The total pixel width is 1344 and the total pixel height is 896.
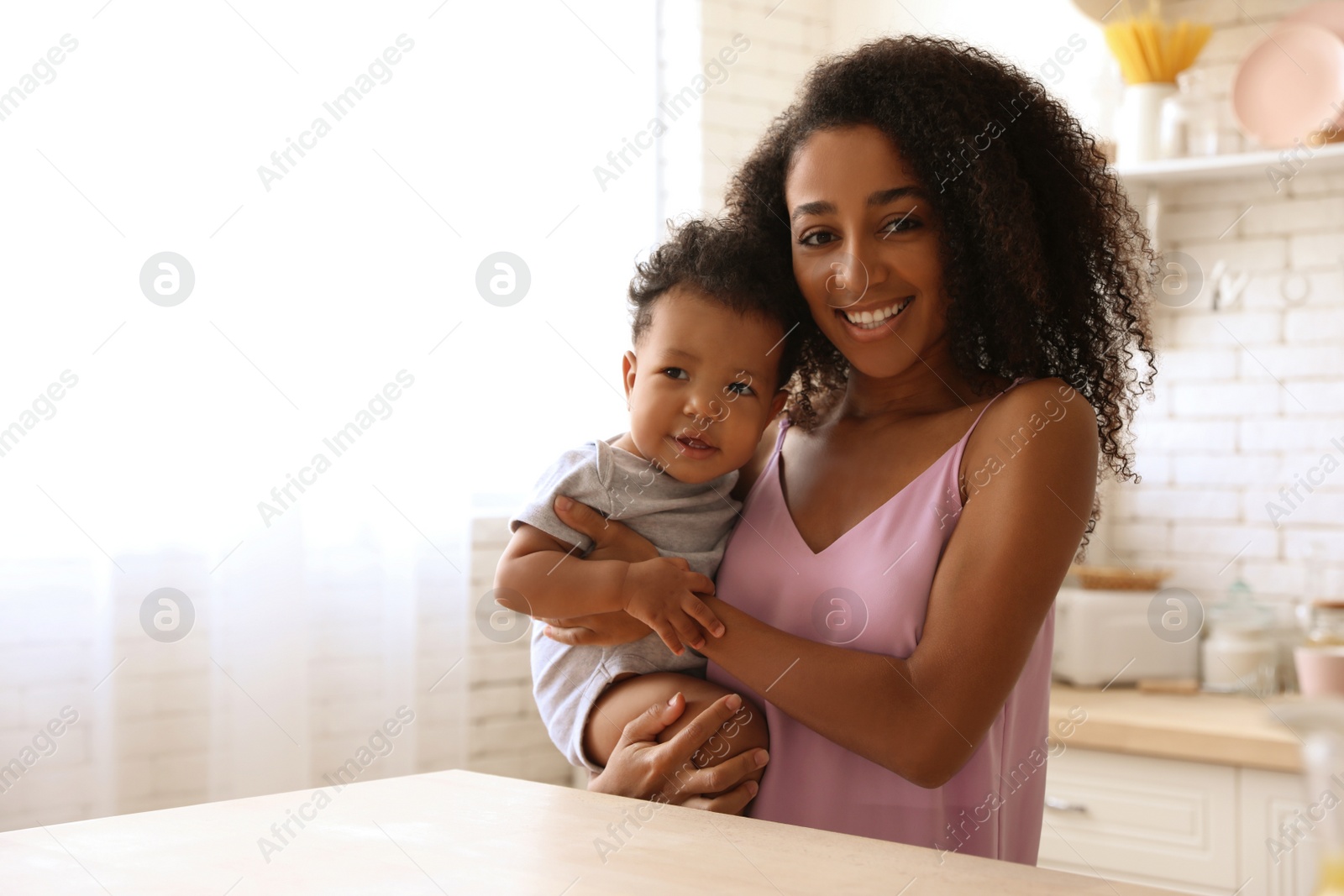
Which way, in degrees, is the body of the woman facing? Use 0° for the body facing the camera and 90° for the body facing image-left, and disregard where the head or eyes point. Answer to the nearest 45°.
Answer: approximately 45°

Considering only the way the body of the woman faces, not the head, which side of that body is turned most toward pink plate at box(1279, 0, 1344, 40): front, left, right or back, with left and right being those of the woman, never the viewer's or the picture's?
back

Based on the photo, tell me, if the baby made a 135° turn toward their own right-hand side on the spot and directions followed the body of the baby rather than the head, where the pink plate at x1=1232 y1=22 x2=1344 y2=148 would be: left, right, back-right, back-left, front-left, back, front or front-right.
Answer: back-right

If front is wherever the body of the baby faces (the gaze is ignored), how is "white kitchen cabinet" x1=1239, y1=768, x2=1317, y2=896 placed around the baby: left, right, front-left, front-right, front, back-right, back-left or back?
left

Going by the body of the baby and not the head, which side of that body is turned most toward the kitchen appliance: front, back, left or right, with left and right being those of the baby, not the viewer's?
left

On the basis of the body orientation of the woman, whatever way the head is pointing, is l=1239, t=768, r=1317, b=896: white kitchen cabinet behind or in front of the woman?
behind

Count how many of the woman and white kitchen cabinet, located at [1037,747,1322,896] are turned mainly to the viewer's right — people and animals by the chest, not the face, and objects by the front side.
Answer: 0
